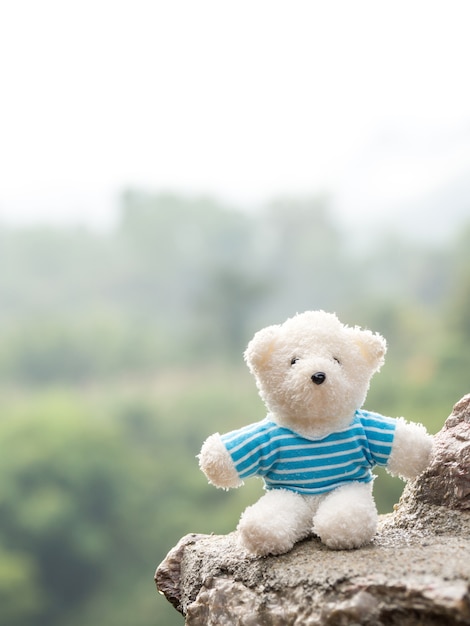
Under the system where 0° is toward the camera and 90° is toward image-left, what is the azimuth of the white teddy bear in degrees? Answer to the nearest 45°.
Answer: approximately 0°
